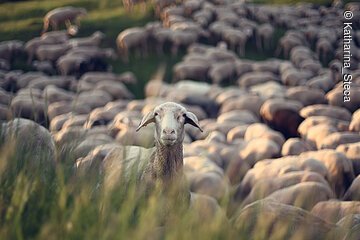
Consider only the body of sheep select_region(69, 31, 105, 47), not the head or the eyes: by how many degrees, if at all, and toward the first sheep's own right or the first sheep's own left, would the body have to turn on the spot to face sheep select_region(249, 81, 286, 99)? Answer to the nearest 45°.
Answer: approximately 45° to the first sheep's own right

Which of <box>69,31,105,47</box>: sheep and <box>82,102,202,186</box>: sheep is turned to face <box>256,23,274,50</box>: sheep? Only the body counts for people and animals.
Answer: <box>69,31,105,47</box>: sheep
